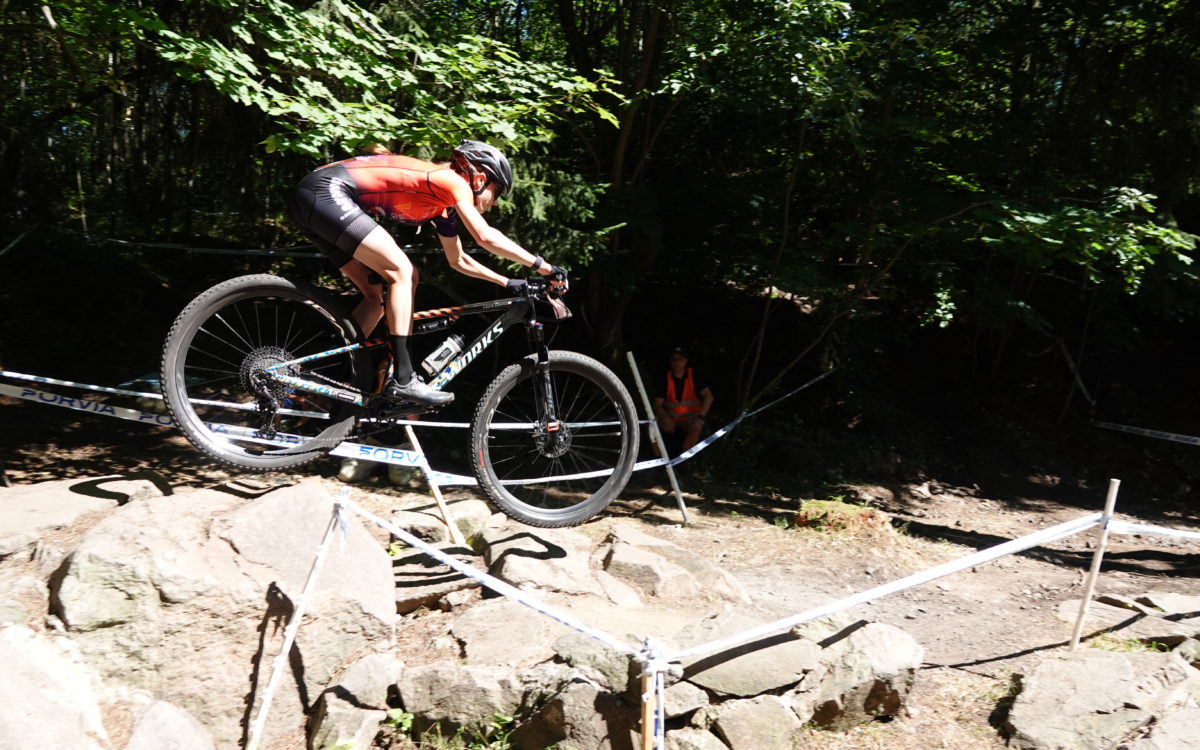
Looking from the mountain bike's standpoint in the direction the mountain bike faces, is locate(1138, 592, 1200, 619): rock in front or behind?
in front

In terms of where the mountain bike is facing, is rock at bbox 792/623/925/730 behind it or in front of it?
in front

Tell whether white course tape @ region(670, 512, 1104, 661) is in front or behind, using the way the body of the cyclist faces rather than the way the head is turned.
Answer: in front

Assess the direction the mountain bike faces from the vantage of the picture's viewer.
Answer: facing to the right of the viewer

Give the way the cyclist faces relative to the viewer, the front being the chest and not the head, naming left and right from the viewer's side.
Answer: facing to the right of the viewer

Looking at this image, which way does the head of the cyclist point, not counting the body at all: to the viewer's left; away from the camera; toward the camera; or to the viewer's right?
to the viewer's right

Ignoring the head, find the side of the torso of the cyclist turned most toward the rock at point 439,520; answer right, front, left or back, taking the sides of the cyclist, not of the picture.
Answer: left

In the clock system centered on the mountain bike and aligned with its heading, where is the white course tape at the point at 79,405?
The white course tape is roughly at 7 o'clock from the mountain bike.

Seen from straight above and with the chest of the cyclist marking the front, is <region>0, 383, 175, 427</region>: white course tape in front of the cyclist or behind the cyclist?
behind

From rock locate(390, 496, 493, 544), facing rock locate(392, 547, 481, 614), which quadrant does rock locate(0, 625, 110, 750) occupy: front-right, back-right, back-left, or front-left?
front-right
